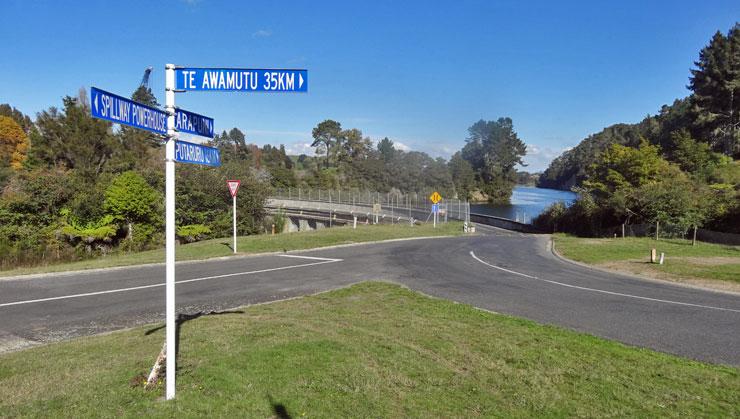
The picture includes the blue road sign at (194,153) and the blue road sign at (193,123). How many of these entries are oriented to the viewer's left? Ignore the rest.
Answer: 0

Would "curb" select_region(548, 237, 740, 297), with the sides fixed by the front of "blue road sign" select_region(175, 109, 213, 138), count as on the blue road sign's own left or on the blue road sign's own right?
on the blue road sign's own left

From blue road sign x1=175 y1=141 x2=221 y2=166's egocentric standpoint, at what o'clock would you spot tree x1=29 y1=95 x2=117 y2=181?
The tree is roughly at 7 o'clock from the blue road sign.

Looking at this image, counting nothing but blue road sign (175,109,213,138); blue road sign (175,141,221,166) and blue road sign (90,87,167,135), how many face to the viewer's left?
0

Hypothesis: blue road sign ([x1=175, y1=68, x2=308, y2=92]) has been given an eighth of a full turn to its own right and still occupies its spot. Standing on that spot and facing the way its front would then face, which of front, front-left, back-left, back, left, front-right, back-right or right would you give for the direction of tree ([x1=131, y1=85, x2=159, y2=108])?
right

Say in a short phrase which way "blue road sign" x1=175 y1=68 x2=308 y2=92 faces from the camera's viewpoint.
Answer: facing the viewer

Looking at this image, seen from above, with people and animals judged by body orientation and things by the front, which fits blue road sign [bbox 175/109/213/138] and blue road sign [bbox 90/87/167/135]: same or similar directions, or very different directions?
same or similar directions

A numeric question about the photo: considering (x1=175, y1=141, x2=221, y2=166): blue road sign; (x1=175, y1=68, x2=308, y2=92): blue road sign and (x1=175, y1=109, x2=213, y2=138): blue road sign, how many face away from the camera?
0

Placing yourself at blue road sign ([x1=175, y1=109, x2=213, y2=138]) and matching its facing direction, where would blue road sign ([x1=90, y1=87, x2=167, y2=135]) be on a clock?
blue road sign ([x1=90, y1=87, x2=167, y2=135]) is roughly at 3 o'clock from blue road sign ([x1=175, y1=109, x2=213, y2=138]).

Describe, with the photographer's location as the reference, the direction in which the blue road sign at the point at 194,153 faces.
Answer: facing the viewer and to the right of the viewer

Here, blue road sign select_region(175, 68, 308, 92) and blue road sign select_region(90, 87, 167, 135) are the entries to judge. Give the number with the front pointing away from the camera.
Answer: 0
